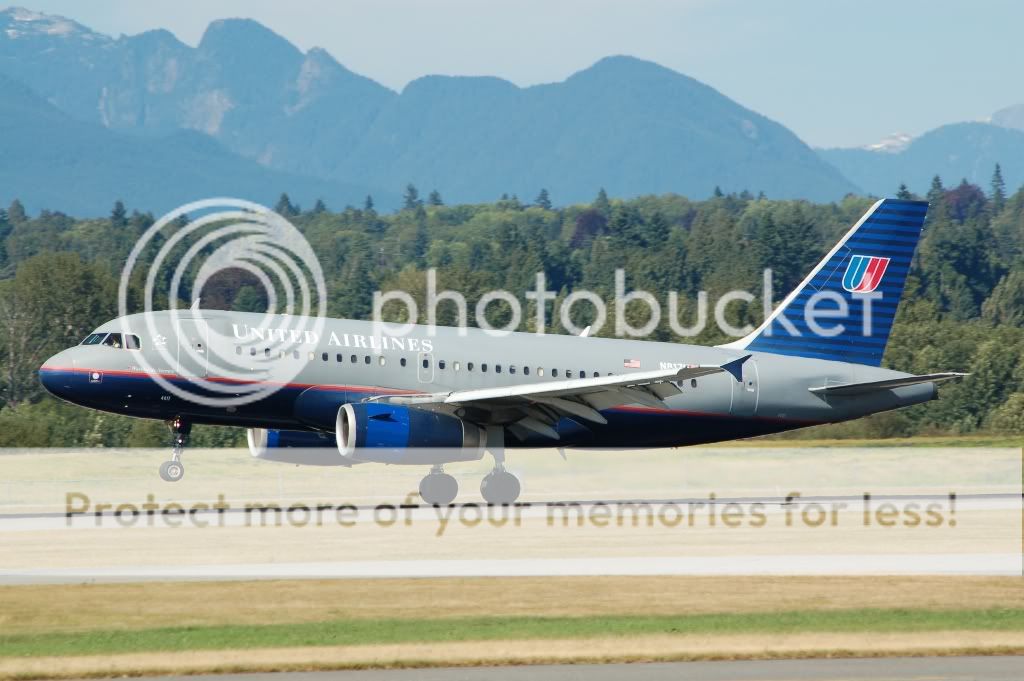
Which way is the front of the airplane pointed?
to the viewer's left
